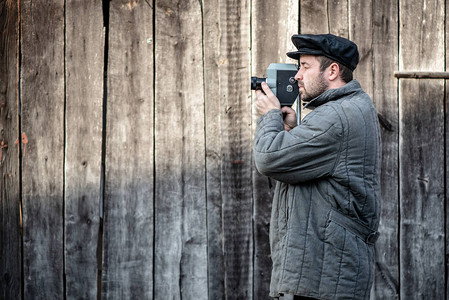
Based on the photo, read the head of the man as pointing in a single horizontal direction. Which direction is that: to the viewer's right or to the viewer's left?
to the viewer's left

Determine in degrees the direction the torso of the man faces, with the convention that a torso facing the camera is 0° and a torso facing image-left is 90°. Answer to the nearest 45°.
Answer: approximately 90°
